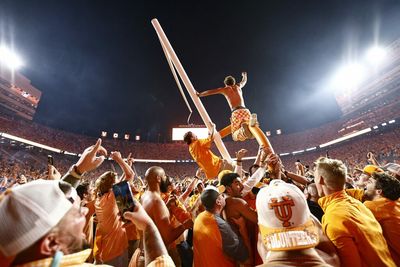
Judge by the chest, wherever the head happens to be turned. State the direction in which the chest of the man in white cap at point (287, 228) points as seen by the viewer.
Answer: away from the camera

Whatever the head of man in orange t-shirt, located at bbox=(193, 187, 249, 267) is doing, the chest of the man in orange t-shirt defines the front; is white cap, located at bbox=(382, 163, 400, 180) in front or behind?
in front

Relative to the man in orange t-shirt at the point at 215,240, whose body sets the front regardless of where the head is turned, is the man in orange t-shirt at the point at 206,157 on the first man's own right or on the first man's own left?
on the first man's own left

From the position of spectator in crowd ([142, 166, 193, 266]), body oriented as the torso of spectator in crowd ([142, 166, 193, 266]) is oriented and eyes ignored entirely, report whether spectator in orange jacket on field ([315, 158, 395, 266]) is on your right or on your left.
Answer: on your right

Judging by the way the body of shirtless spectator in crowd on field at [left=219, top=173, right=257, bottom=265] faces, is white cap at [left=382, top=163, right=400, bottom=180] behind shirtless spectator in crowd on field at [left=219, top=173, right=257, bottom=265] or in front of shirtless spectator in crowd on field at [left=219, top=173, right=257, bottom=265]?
in front

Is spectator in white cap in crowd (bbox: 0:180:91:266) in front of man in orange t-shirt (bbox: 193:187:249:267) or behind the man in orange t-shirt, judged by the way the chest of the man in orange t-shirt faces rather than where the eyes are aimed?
behind

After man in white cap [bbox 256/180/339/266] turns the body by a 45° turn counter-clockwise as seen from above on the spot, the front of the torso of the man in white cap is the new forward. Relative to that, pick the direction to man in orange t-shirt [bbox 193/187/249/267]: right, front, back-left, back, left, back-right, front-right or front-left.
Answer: front

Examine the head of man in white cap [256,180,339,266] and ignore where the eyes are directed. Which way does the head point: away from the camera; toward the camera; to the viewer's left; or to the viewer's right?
away from the camera

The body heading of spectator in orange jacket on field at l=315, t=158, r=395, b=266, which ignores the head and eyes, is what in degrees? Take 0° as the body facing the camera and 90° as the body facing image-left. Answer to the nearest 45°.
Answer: approximately 135°

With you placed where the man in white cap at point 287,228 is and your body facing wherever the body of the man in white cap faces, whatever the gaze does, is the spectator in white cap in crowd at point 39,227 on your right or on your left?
on your left

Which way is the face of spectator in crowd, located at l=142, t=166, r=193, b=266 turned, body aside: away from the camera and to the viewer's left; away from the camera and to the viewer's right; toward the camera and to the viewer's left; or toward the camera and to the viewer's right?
away from the camera and to the viewer's right

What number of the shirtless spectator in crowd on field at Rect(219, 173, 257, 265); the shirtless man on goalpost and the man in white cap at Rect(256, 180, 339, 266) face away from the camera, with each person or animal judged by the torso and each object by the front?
2

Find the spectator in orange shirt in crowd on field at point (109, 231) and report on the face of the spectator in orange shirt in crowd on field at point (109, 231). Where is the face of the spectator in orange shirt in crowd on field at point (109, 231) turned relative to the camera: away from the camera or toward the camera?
away from the camera

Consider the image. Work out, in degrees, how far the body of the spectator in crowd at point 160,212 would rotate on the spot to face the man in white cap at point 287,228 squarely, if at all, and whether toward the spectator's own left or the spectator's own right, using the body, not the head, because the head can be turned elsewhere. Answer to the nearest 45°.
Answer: approximately 90° to the spectator's own right
